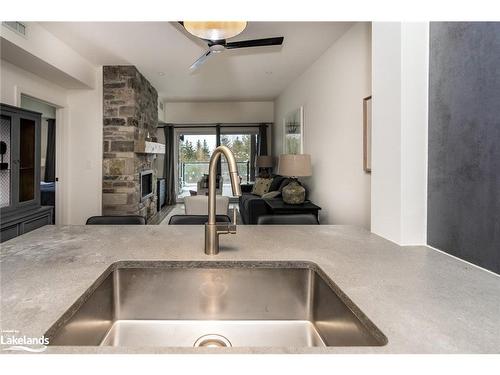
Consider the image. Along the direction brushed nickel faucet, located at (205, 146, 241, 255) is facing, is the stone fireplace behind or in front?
behind

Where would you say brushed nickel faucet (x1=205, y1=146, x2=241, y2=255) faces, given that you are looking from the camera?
facing the viewer and to the right of the viewer

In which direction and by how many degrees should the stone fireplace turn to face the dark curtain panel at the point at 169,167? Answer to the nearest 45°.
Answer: approximately 90° to its left

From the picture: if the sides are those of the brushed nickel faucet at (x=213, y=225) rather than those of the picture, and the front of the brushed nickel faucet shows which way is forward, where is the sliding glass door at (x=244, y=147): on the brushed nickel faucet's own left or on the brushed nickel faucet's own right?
on the brushed nickel faucet's own left

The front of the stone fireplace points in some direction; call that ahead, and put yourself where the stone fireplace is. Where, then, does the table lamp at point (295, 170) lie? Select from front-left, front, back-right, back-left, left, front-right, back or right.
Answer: front-right

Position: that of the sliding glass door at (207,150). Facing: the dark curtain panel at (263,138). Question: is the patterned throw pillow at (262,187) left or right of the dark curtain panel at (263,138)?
right

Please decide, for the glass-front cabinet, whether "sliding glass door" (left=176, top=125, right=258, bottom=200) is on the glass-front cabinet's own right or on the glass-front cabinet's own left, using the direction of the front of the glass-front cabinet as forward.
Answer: on the glass-front cabinet's own left

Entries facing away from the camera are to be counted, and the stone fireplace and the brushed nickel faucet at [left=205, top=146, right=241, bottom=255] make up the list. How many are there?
0

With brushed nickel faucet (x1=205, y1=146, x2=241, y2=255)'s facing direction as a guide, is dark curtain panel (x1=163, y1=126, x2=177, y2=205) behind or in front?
behind

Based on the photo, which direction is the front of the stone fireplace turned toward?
to the viewer's right
